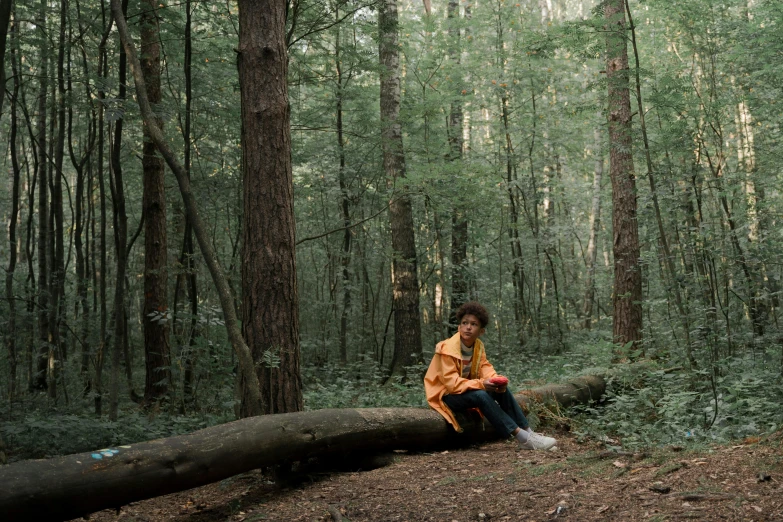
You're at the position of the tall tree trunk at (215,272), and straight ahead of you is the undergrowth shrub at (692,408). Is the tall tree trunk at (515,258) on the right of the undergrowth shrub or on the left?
left

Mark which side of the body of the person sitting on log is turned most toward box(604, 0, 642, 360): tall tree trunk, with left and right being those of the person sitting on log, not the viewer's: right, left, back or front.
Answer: left

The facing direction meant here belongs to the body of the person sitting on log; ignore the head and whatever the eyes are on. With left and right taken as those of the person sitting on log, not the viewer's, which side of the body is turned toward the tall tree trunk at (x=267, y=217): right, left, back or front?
right

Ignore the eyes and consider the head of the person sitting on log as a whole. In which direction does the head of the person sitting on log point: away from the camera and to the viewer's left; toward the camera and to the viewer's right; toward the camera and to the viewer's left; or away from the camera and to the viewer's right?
toward the camera and to the viewer's left

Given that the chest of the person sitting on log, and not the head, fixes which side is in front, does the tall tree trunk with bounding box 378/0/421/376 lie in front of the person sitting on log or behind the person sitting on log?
behind

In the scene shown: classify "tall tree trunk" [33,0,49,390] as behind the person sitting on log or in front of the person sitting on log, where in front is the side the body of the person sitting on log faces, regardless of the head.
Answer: behind

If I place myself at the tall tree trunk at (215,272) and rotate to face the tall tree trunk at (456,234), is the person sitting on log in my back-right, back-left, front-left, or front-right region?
front-right

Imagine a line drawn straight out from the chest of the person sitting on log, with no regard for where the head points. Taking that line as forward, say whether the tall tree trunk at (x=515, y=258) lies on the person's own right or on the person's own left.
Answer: on the person's own left

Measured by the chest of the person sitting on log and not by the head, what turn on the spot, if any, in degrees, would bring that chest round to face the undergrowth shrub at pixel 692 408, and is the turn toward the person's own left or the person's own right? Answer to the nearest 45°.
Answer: approximately 45° to the person's own left

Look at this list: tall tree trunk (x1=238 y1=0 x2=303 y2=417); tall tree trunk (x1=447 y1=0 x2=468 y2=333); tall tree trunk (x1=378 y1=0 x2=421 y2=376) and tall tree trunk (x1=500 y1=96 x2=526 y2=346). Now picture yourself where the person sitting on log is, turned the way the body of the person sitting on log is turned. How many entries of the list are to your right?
1

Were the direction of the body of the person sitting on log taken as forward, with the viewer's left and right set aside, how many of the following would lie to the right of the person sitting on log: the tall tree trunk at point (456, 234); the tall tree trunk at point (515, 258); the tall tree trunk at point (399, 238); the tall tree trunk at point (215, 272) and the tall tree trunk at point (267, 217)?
2

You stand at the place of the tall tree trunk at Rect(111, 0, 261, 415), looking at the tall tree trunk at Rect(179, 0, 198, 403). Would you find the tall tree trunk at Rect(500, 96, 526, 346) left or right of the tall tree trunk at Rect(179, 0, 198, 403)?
right
